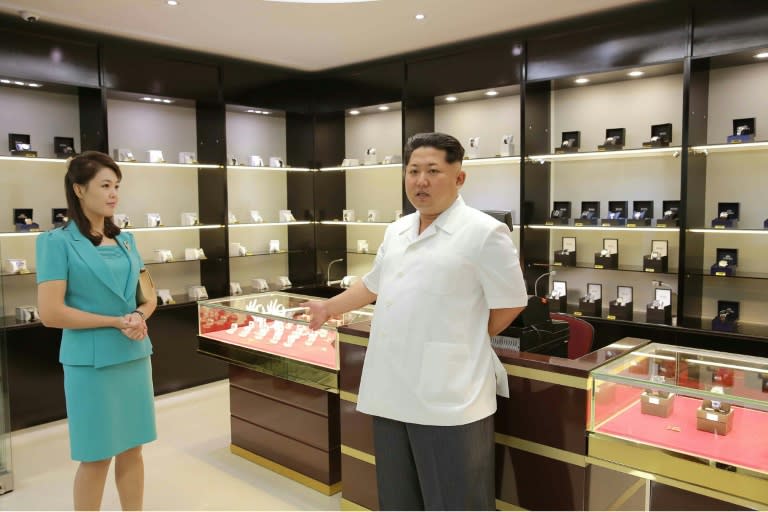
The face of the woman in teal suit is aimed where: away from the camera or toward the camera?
toward the camera

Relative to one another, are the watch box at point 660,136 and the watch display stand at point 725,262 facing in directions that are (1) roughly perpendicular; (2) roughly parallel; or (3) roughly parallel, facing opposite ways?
roughly parallel

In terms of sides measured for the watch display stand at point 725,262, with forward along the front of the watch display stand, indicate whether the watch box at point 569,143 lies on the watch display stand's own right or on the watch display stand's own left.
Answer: on the watch display stand's own right

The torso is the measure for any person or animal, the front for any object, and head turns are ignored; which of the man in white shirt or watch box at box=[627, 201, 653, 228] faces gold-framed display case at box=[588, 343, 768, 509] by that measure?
the watch box

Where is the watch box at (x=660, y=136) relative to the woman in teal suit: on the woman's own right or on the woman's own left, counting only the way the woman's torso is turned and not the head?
on the woman's own left

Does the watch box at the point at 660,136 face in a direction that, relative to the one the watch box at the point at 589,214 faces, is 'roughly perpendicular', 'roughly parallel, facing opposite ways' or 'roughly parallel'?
roughly parallel

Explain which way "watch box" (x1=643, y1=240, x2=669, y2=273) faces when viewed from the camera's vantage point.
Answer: facing the viewer

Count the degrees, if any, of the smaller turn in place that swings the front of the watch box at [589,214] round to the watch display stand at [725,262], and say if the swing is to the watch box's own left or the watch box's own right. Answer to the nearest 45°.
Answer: approximately 135° to the watch box's own left

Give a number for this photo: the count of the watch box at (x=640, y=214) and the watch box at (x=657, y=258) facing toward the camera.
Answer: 2

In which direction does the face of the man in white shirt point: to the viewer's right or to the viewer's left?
to the viewer's left

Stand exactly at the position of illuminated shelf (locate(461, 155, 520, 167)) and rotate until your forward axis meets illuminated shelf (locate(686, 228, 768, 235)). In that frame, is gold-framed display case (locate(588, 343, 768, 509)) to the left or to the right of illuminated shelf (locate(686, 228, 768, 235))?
right

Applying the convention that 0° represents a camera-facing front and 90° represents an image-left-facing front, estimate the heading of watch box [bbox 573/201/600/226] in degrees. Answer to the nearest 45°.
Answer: approximately 45°
